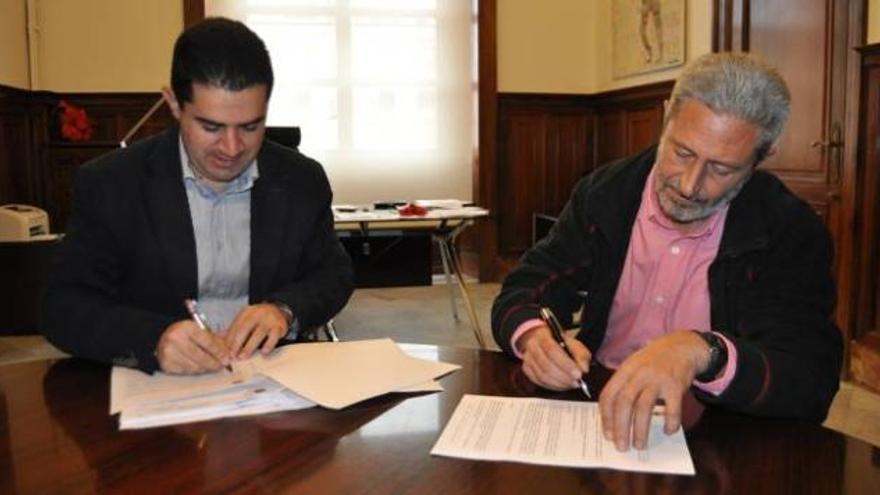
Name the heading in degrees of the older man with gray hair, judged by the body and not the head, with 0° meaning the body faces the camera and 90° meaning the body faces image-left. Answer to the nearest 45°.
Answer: approximately 45°

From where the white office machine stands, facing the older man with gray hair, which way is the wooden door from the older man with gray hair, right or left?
left

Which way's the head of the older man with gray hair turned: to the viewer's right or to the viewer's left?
to the viewer's left

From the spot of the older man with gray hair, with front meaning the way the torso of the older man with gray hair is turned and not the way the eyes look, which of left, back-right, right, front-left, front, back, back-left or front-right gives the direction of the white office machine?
right

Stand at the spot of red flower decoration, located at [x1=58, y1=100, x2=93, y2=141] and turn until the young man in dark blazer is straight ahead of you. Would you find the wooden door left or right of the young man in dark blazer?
left

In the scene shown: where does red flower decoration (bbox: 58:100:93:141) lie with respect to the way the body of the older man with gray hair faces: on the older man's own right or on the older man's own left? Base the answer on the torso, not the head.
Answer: on the older man's own right

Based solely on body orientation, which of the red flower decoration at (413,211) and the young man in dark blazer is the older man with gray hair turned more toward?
the young man in dark blazer

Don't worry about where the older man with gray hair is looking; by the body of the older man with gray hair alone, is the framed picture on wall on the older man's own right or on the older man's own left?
on the older man's own right

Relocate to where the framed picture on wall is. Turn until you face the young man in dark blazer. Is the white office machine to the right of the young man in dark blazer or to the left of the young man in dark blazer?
right

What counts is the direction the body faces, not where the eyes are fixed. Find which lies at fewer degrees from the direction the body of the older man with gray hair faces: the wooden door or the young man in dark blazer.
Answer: the young man in dark blazer

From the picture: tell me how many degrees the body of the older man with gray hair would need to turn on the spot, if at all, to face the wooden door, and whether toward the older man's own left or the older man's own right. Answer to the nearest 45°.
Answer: approximately 135° to the older man's own right

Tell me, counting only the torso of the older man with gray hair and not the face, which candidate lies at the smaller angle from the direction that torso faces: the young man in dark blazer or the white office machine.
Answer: the young man in dark blazer
